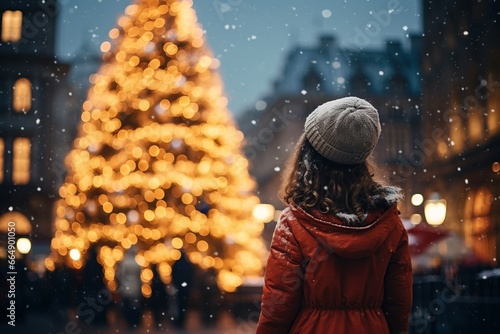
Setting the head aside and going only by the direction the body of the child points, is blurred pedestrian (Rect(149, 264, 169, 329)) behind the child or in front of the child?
in front

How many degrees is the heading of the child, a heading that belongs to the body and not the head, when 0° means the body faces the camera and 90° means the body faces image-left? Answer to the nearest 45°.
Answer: approximately 180°

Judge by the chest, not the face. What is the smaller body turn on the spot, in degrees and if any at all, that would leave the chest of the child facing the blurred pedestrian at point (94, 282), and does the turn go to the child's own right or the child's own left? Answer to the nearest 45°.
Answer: approximately 45° to the child's own left

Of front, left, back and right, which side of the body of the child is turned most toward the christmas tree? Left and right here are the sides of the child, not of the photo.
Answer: front

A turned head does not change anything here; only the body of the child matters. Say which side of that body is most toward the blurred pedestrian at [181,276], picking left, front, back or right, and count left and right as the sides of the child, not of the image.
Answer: front

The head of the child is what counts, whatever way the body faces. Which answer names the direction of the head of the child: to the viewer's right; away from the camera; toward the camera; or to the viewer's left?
away from the camera

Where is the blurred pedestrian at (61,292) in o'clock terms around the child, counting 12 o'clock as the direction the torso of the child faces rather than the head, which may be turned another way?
The blurred pedestrian is roughly at 11 o'clock from the child.
